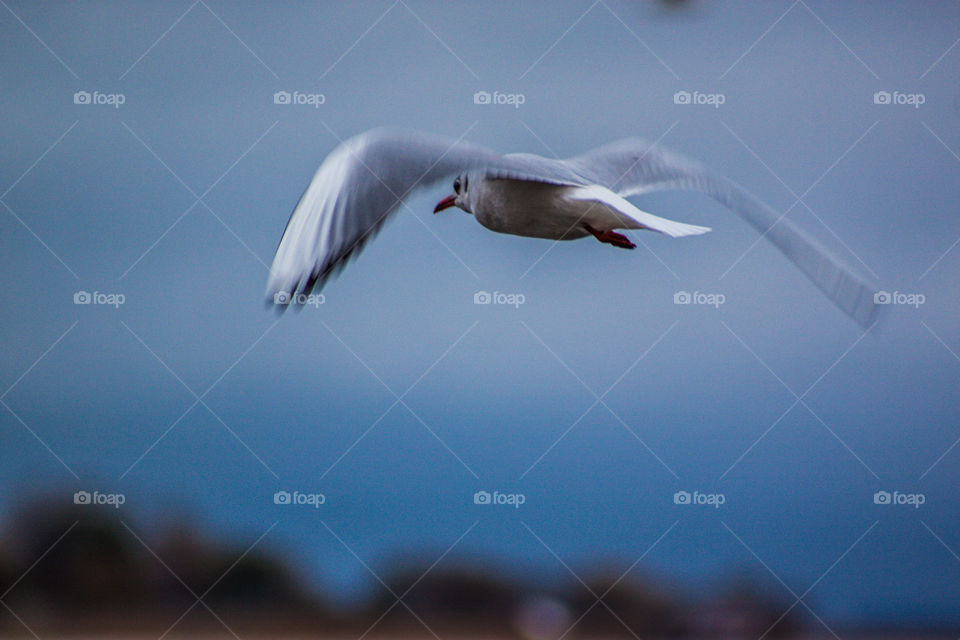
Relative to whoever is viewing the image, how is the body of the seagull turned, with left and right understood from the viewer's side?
facing away from the viewer and to the left of the viewer
